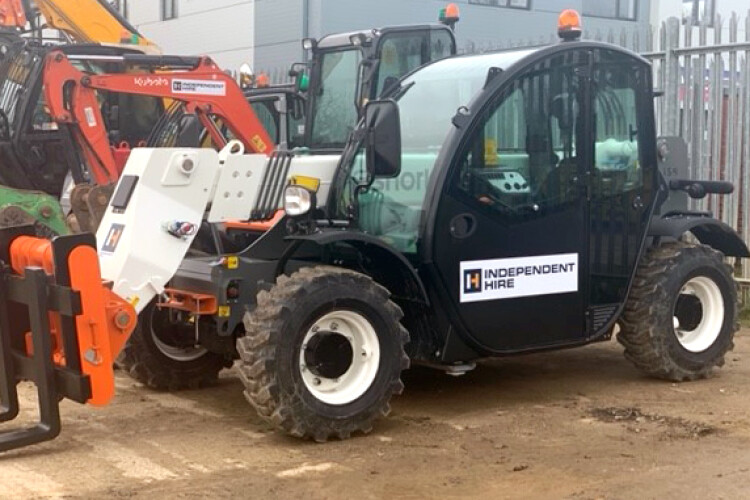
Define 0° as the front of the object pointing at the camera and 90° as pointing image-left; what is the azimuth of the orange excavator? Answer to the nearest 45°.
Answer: approximately 90°

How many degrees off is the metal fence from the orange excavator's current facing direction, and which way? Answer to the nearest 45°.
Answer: approximately 180°

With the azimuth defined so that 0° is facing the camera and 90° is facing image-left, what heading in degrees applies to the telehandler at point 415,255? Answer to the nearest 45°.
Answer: approximately 45°

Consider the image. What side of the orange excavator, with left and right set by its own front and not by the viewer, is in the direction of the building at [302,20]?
right

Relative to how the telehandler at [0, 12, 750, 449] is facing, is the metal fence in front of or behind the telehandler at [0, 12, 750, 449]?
behind

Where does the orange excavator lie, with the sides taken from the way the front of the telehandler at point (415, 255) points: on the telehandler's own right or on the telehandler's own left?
on the telehandler's own right
